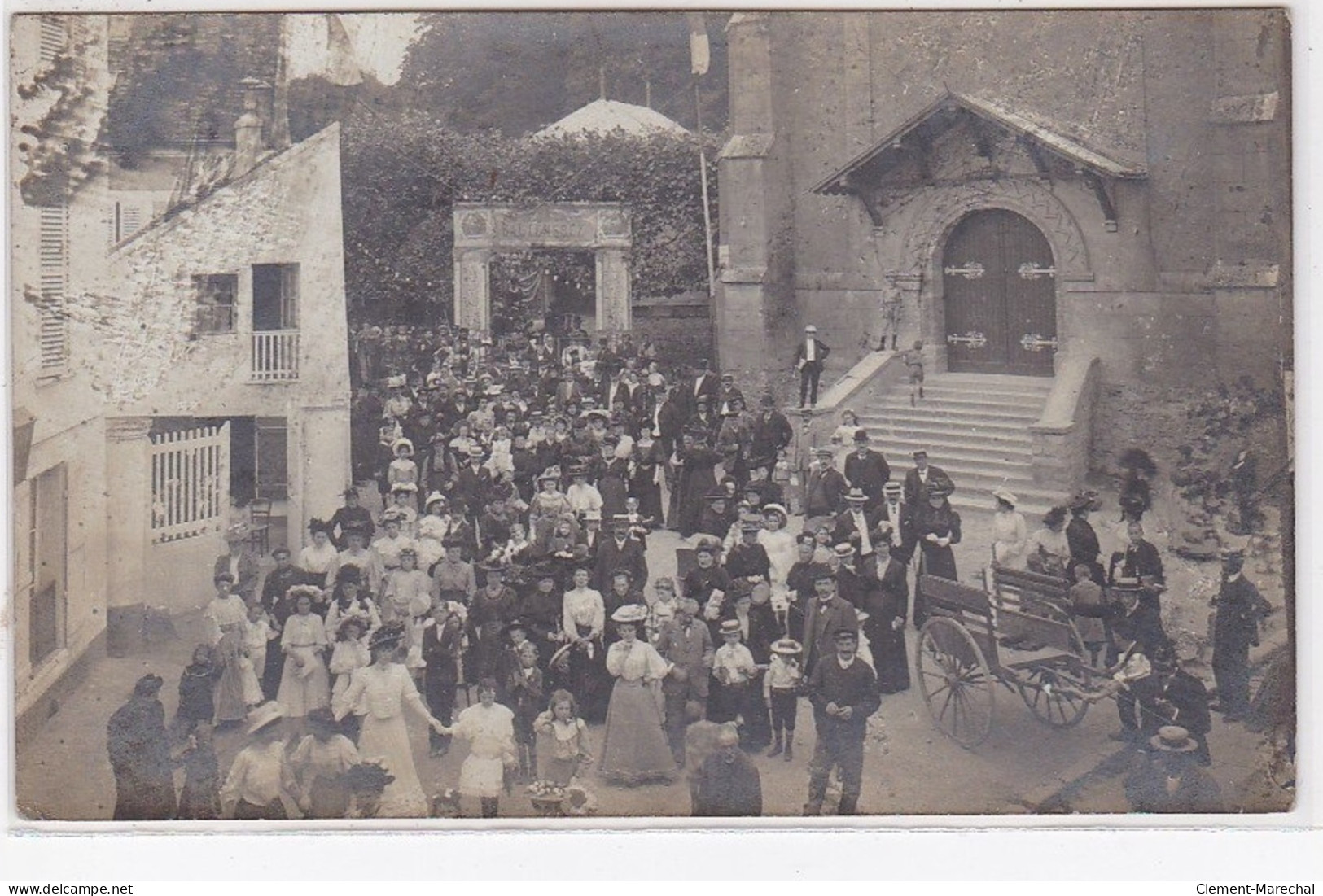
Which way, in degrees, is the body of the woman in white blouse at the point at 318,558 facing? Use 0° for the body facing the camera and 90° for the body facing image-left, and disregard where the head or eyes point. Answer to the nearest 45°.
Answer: approximately 0°

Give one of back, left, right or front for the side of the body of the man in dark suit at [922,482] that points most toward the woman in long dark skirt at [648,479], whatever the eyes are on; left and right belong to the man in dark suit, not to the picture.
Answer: right

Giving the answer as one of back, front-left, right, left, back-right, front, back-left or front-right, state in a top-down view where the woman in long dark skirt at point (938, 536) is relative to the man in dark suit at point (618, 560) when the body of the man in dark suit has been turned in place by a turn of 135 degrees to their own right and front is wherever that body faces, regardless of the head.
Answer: back-right

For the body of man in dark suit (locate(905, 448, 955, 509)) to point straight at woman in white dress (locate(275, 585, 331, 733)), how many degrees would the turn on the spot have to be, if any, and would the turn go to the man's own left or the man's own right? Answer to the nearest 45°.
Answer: approximately 90° to the man's own right

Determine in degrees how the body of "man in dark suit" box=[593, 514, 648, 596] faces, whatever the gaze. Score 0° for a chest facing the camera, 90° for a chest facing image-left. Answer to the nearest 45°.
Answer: approximately 0°

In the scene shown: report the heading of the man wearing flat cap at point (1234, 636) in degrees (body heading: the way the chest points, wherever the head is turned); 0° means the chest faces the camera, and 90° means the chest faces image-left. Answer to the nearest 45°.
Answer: approximately 45°
